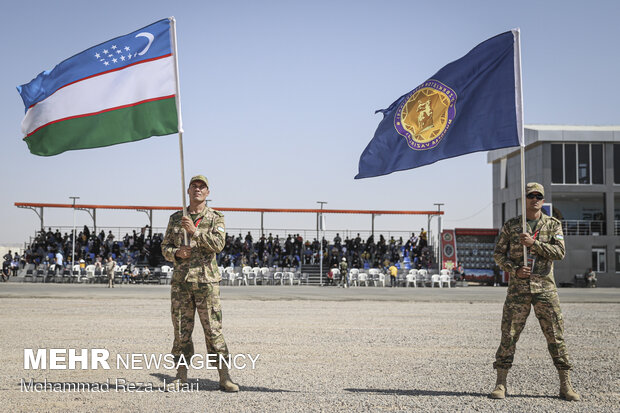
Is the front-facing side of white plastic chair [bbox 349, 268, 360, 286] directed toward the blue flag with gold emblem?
yes

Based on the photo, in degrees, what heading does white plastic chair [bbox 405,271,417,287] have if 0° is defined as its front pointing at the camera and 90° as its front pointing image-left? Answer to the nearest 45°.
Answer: approximately 0°

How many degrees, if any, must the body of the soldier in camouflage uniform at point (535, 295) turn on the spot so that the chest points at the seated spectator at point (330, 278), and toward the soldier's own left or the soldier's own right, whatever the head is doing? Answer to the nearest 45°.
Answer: approximately 180°

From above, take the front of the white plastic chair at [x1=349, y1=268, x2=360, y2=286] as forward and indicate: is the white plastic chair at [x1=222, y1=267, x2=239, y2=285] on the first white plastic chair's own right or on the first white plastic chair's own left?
on the first white plastic chair's own right

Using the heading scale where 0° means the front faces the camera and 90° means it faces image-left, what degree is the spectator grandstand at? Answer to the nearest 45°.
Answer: approximately 0°

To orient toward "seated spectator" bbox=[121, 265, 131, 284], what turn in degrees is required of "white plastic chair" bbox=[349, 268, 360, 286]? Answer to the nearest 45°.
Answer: approximately 90° to its right

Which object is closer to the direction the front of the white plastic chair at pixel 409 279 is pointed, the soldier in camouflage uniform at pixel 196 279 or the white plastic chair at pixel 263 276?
the soldier in camouflage uniform

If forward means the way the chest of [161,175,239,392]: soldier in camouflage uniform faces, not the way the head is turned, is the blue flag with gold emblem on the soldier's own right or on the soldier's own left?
on the soldier's own left
